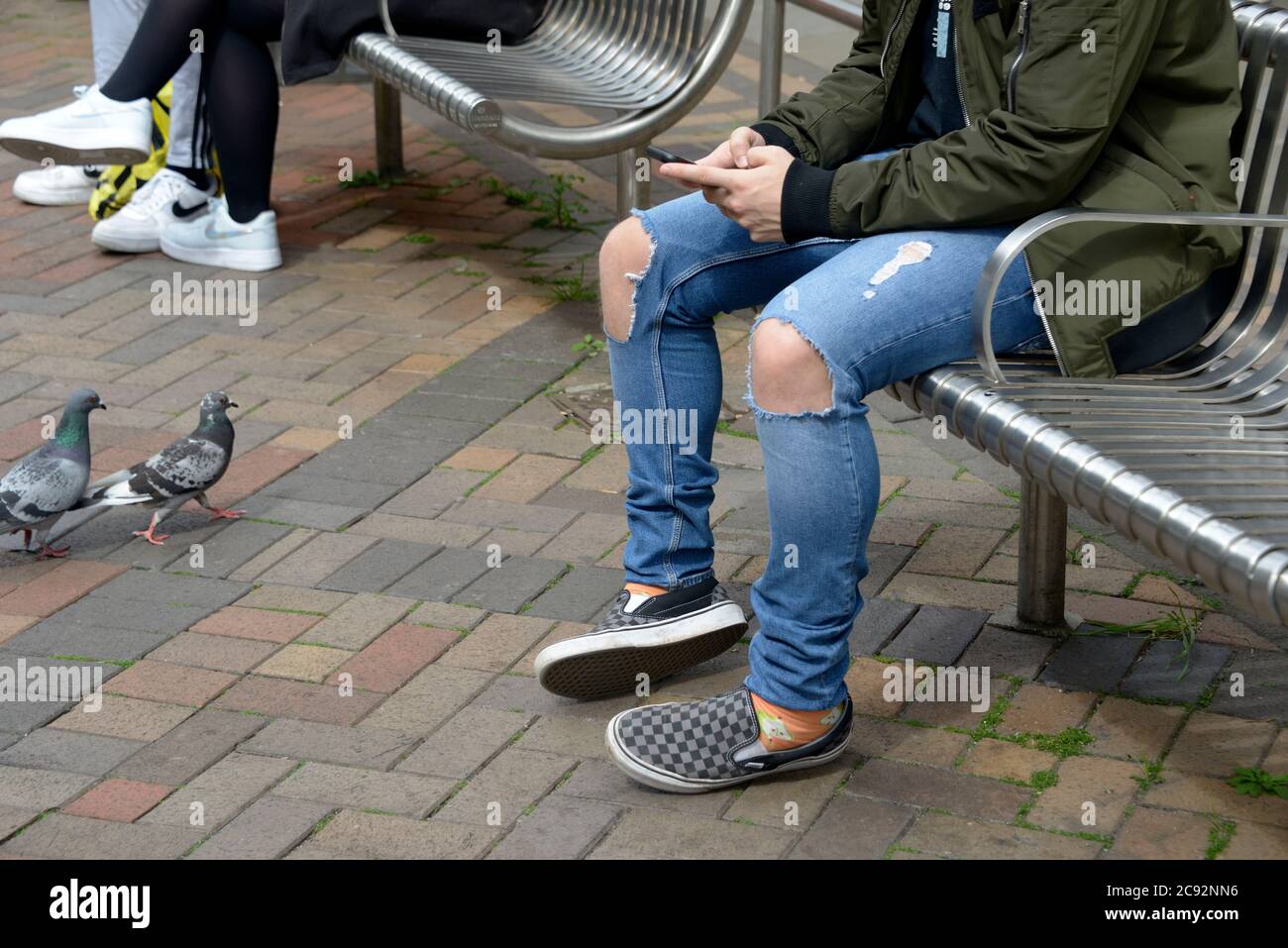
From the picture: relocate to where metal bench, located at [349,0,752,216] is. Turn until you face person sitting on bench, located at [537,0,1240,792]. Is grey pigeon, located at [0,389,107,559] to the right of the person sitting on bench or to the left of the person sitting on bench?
right

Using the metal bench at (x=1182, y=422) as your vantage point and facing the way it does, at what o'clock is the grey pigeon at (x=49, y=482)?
The grey pigeon is roughly at 2 o'clock from the metal bench.

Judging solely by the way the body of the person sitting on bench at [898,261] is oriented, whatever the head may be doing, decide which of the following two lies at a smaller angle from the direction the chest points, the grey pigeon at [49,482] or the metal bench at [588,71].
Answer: the grey pigeon

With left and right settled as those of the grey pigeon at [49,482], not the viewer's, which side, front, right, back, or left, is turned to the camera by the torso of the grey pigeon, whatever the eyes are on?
right

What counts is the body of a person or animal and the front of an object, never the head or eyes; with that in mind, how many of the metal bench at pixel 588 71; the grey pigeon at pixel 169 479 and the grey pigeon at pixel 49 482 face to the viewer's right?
2

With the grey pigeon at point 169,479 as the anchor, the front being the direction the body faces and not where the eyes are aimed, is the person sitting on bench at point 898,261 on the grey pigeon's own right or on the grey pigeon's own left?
on the grey pigeon's own right

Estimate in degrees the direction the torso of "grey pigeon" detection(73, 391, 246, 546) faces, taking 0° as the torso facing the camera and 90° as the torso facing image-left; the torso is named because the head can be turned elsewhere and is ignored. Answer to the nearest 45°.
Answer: approximately 270°

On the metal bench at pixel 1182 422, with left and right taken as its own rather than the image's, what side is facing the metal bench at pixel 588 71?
right

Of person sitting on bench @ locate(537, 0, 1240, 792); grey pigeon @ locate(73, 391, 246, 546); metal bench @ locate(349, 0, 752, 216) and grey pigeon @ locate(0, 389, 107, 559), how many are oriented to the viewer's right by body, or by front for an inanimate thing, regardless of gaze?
2

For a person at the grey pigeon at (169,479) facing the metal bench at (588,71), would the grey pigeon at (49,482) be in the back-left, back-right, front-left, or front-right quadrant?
back-left
